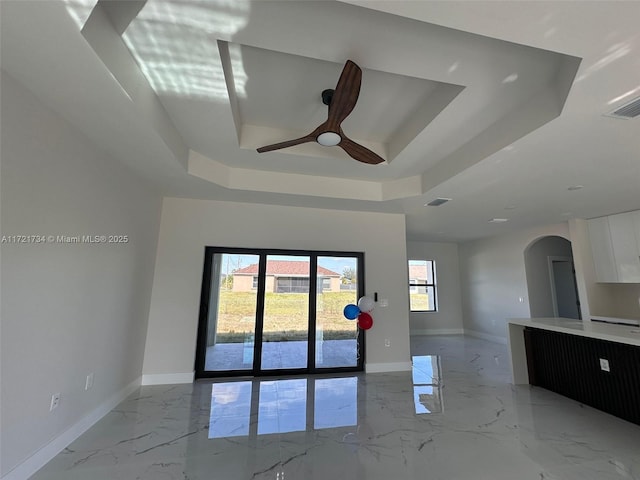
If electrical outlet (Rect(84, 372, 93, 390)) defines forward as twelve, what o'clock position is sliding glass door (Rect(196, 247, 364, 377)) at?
The sliding glass door is roughly at 10 o'clock from the electrical outlet.

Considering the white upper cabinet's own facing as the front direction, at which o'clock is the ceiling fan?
The ceiling fan is roughly at 11 o'clock from the white upper cabinet.

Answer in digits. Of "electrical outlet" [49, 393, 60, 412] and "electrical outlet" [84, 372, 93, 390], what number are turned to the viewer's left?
0

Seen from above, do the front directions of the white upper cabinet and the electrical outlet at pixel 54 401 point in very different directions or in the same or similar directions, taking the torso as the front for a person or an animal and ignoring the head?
very different directions

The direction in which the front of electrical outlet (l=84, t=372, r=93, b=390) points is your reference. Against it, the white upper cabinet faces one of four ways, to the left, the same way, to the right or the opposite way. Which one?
the opposite way

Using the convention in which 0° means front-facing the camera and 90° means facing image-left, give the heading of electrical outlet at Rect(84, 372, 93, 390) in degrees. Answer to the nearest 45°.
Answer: approximately 315°

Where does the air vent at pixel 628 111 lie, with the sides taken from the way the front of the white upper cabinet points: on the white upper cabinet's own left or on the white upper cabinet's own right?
on the white upper cabinet's own left

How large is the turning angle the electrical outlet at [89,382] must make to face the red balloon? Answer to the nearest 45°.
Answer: approximately 45° to its left

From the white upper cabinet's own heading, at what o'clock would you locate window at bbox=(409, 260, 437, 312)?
The window is roughly at 2 o'clock from the white upper cabinet.

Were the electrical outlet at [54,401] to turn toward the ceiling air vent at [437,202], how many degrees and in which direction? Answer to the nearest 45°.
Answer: approximately 45° to its left

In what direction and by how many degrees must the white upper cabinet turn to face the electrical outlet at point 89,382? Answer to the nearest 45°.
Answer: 0° — it already faces it

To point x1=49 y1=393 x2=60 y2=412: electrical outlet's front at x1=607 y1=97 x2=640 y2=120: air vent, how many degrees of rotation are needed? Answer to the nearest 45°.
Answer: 0° — it already faces it
